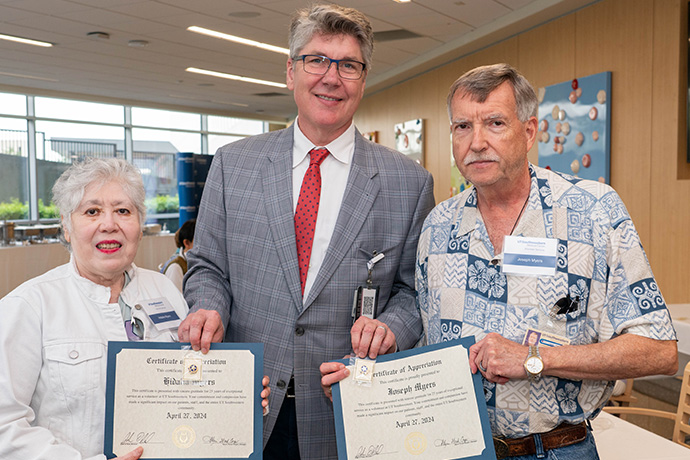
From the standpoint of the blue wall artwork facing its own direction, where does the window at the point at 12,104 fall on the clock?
The window is roughly at 2 o'clock from the blue wall artwork.

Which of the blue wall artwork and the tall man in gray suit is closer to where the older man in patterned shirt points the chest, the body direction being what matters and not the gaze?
the tall man in gray suit

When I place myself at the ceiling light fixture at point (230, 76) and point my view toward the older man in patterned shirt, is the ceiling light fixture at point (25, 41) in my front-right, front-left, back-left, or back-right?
front-right

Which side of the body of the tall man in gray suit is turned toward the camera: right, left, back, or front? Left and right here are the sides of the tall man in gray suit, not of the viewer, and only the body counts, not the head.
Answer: front

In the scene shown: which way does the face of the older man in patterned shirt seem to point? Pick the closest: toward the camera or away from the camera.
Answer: toward the camera

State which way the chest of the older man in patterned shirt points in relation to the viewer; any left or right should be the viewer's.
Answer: facing the viewer and to the left of the viewer

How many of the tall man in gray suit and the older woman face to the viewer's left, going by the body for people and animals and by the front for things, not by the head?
0

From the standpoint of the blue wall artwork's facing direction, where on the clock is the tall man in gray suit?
The tall man in gray suit is roughly at 11 o'clock from the blue wall artwork.

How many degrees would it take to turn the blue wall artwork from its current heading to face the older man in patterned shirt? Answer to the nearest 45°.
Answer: approximately 45° to its left

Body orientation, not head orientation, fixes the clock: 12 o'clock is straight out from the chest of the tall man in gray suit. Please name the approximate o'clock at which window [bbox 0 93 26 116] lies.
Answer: The window is roughly at 5 o'clock from the tall man in gray suit.

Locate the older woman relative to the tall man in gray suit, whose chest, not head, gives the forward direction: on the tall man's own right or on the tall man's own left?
on the tall man's own right

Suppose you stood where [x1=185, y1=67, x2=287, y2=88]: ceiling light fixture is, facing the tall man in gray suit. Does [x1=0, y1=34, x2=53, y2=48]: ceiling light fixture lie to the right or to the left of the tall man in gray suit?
right

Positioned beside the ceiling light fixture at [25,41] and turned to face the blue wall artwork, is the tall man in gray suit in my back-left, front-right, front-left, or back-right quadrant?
front-right

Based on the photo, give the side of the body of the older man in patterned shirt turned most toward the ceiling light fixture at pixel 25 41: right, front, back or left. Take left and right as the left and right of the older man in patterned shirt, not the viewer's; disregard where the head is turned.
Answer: right

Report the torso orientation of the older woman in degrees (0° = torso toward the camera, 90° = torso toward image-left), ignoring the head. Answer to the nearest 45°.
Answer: approximately 315°
